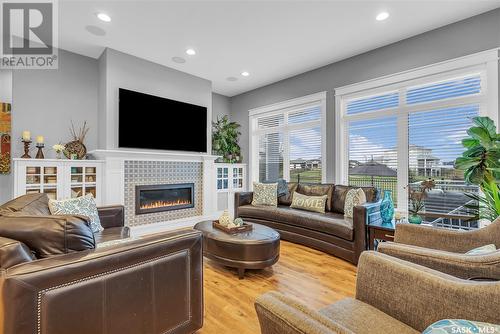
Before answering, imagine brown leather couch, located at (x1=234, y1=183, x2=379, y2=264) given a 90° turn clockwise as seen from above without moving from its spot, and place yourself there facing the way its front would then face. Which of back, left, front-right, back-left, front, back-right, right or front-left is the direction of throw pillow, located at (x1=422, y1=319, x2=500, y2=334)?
back-left

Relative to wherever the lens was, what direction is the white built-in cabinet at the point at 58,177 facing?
facing the viewer

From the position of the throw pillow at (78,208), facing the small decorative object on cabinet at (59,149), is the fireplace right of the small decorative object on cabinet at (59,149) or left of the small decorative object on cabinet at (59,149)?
right

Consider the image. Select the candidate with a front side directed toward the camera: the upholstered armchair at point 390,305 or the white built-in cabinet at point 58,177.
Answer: the white built-in cabinet

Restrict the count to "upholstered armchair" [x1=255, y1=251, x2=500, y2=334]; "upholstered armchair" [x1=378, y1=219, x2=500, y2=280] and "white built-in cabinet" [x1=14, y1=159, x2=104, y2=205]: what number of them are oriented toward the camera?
1

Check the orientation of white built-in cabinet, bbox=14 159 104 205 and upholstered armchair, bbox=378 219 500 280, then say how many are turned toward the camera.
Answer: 1

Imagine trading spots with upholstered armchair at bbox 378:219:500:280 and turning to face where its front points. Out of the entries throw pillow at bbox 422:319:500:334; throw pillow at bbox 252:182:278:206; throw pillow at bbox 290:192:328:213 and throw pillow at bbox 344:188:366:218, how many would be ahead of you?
3

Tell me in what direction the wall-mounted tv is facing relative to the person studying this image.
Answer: facing the viewer and to the right of the viewer

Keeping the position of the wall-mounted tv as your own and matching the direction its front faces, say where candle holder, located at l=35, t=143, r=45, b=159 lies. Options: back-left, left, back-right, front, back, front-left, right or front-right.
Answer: back-right

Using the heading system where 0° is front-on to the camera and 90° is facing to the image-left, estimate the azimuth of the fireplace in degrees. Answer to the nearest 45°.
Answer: approximately 315°

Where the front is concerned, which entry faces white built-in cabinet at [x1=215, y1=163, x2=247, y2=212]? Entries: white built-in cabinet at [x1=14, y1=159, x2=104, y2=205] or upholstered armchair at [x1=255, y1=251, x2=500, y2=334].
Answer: the upholstered armchair

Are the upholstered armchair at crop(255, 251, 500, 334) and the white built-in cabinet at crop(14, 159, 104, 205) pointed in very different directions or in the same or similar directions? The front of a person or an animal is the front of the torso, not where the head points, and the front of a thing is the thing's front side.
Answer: very different directions

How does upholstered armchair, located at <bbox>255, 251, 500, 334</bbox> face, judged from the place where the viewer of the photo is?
facing away from the viewer and to the left of the viewer

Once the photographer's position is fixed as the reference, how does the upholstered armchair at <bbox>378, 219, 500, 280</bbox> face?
facing away from the viewer and to the left of the viewer

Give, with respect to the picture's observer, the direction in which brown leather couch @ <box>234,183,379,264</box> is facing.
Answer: facing the viewer and to the left of the viewer

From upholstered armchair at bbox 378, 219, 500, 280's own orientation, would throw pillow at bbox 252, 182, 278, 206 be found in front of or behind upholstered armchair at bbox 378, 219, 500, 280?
in front
